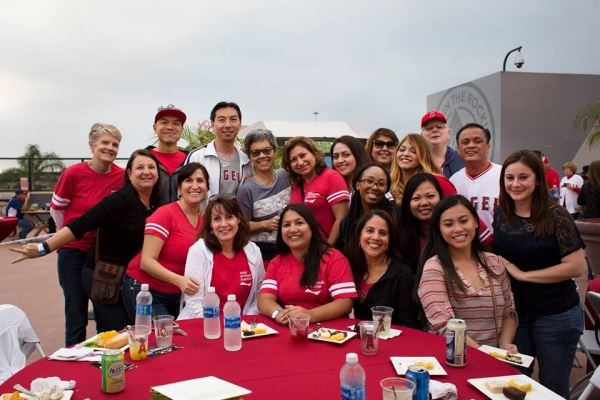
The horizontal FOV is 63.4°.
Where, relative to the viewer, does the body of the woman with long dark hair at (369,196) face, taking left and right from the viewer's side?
facing the viewer

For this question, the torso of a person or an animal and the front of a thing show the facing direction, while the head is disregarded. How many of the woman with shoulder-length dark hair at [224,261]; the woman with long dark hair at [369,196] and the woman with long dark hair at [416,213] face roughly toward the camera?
3

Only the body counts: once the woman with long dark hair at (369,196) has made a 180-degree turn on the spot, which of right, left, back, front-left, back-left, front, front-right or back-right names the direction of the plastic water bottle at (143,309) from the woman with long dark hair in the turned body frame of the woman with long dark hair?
back-left

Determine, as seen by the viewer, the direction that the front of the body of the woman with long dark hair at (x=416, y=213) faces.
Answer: toward the camera

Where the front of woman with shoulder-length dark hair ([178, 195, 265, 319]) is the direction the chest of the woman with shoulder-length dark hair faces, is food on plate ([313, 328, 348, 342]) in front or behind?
in front

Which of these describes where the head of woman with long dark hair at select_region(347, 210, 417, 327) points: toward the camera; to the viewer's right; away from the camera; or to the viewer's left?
toward the camera

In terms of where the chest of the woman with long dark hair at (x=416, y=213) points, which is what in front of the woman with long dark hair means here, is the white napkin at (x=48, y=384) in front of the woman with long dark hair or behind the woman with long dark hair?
in front

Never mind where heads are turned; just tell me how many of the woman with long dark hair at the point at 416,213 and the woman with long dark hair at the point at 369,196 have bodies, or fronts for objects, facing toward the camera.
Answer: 2

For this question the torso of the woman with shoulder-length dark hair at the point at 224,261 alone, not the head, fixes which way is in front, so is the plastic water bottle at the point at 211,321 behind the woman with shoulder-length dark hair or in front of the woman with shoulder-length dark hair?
in front

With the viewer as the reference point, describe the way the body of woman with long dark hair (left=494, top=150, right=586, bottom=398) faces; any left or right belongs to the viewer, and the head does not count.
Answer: facing the viewer and to the left of the viewer

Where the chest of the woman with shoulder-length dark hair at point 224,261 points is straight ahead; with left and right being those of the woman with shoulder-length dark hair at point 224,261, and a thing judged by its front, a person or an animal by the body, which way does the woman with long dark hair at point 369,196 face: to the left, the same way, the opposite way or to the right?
the same way

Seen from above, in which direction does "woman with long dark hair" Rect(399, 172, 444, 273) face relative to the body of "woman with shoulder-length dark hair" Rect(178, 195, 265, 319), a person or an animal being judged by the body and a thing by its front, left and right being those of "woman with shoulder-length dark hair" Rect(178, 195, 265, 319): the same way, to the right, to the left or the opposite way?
the same way

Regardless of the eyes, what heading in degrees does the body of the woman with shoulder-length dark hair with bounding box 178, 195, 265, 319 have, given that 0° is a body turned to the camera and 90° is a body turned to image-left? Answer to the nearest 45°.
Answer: approximately 0°

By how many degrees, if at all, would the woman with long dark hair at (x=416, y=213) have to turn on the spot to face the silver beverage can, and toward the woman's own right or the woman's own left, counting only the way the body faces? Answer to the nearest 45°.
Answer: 0° — they already face it

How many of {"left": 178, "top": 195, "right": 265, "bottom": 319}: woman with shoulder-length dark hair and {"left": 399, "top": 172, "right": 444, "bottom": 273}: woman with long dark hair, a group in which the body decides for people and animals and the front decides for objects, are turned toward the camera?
2

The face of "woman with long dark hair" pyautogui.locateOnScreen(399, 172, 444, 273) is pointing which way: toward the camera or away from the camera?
toward the camera

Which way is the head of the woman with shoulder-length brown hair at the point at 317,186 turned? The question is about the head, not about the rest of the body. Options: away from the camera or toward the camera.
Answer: toward the camera

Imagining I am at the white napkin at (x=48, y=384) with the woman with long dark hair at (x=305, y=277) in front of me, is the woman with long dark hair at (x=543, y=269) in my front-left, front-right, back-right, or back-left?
front-right
